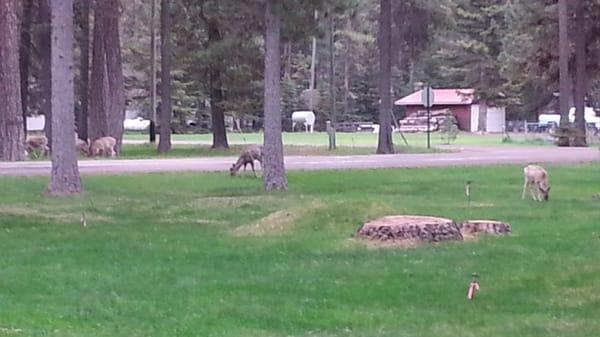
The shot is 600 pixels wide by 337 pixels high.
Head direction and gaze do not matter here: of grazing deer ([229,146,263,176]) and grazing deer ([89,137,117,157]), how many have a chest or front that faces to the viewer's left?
2

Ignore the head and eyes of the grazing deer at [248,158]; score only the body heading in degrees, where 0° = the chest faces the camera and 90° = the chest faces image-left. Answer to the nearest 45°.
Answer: approximately 90°

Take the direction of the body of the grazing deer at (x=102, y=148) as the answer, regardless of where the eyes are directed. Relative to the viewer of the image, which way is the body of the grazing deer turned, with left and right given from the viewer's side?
facing to the left of the viewer
